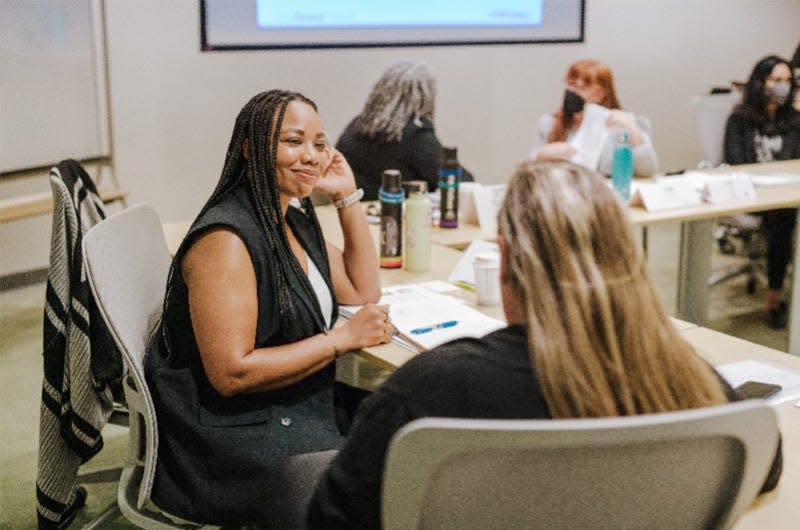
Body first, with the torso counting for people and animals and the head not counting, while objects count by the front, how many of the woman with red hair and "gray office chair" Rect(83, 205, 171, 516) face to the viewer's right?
1

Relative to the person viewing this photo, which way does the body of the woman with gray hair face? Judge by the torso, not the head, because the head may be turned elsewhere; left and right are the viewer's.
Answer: facing away from the viewer and to the right of the viewer

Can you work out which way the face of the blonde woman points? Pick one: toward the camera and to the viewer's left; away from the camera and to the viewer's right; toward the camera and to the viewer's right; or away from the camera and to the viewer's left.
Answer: away from the camera and to the viewer's left

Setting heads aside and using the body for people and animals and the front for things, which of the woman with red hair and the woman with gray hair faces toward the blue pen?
the woman with red hair

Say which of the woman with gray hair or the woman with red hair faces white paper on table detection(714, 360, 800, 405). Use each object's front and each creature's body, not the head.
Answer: the woman with red hair

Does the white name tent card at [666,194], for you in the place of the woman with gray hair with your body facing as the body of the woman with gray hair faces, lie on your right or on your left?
on your right

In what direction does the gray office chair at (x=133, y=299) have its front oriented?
to the viewer's right

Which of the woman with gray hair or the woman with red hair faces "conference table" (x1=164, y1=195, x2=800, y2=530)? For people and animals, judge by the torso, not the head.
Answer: the woman with red hair

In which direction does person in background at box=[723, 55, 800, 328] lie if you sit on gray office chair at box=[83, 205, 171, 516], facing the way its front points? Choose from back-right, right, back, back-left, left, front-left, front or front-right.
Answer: front-left

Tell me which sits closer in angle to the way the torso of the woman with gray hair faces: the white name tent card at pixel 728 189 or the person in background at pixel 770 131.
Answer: the person in background

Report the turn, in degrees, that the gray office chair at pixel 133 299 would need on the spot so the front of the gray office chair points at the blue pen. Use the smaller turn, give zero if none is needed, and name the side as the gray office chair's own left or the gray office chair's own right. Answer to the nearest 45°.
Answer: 0° — it already faces it

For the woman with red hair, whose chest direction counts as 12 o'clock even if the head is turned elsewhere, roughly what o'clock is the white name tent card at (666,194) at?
The white name tent card is roughly at 11 o'clock from the woman with red hair.

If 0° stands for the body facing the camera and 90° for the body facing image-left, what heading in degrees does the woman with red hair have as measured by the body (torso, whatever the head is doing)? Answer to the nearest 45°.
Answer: approximately 0°

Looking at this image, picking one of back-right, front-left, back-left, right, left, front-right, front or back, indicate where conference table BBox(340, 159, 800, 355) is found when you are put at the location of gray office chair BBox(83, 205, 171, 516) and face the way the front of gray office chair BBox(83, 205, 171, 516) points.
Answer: front-left

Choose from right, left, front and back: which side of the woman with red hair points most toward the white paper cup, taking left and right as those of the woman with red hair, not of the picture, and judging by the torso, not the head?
front

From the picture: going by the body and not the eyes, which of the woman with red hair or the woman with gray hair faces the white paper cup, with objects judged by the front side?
the woman with red hair

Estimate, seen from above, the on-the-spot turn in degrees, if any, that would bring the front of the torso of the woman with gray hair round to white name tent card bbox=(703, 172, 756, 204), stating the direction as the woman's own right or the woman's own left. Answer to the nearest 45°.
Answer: approximately 45° to the woman's own right

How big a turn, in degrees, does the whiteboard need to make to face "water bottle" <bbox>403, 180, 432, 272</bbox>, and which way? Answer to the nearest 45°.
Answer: approximately 45° to its right

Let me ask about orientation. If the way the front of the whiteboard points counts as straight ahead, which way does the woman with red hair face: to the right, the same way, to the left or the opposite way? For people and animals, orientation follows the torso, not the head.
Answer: to the right
